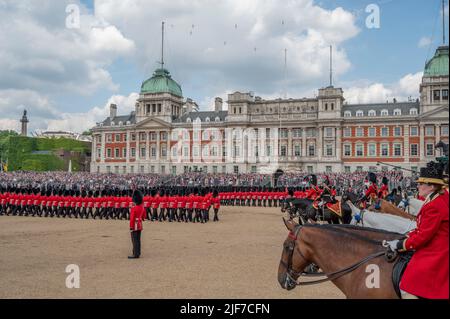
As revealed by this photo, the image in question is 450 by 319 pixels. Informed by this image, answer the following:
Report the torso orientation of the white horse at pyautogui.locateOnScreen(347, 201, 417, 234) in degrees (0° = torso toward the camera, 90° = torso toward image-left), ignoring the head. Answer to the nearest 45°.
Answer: approximately 90°

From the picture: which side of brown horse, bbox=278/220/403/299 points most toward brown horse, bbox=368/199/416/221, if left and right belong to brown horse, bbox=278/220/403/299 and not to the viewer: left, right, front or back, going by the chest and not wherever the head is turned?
right

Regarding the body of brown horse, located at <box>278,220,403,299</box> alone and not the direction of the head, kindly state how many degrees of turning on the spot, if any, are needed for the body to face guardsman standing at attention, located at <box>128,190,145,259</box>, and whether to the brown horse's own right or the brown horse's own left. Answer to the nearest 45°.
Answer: approximately 45° to the brown horse's own right

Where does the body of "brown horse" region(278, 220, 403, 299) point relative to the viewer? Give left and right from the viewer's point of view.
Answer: facing to the left of the viewer

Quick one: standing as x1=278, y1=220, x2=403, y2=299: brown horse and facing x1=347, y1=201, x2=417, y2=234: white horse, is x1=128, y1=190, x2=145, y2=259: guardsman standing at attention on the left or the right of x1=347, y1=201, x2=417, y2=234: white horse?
left

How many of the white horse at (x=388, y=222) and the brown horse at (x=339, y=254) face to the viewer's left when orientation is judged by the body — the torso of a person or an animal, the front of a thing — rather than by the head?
2

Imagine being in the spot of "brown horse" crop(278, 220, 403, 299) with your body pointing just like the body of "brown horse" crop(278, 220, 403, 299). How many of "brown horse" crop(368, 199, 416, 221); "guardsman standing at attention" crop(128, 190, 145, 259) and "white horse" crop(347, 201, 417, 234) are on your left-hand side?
0

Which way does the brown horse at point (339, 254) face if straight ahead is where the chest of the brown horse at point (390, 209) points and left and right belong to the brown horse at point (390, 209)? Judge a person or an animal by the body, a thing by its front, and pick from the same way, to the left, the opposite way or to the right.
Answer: the same way

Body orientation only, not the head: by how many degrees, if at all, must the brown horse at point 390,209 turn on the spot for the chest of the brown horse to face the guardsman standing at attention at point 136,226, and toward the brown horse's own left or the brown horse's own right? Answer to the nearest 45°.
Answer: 0° — it already faces them

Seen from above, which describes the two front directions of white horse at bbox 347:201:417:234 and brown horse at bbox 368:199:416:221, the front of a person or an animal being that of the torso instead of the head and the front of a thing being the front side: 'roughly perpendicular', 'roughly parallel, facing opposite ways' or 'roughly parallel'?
roughly parallel

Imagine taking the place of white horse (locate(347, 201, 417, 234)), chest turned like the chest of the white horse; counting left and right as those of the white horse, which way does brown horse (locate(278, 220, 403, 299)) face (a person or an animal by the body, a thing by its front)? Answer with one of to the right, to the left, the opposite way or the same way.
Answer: the same way

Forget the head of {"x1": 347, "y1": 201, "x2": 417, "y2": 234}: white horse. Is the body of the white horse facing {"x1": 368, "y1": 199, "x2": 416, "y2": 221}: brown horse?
no

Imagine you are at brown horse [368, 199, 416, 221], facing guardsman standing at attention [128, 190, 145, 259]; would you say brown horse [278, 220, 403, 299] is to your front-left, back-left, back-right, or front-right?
front-left

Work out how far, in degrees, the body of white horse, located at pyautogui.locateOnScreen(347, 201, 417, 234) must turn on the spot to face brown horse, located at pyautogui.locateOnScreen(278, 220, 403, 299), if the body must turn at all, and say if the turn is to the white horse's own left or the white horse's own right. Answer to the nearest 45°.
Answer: approximately 90° to the white horse's own left

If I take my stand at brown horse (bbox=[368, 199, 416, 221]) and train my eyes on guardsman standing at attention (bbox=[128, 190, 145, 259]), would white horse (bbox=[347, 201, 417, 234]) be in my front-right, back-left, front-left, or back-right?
front-left

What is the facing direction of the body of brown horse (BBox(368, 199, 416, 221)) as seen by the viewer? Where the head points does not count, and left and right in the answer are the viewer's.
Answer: facing to the left of the viewer

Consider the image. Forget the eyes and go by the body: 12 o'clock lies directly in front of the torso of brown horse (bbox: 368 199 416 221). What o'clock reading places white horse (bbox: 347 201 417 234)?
The white horse is roughly at 9 o'clock from the brown horse.

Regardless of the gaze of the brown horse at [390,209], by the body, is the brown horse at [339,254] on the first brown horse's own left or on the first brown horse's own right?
on the first brown horse's own left
